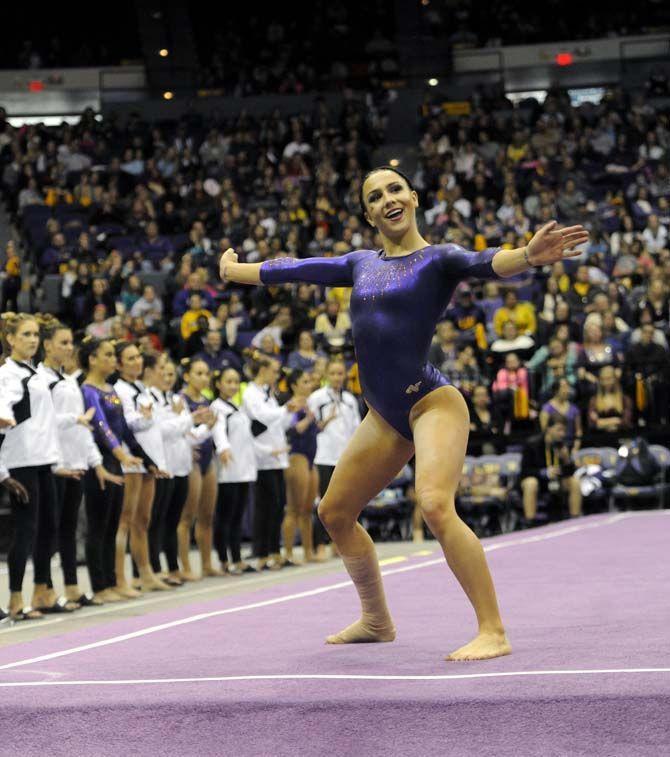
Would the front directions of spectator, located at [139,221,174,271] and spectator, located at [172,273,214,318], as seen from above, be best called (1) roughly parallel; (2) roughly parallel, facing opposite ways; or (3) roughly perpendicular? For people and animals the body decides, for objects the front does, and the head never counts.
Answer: roughly parallel

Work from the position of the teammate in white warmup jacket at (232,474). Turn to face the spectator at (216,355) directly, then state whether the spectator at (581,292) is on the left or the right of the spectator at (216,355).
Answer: right

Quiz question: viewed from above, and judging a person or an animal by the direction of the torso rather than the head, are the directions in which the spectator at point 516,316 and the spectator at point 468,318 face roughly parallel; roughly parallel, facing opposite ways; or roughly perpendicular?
roughly parallel

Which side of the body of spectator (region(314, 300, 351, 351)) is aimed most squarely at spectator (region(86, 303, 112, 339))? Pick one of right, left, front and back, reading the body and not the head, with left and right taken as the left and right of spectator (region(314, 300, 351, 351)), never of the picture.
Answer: right

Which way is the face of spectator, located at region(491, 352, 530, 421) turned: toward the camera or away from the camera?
toward the camera

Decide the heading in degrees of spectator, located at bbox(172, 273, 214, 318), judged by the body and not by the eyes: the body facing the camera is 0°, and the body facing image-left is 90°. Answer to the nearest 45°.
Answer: approximately 0°

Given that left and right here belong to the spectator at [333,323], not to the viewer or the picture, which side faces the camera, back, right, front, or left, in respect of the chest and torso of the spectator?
front

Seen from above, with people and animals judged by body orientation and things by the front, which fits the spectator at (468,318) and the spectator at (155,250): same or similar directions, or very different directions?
same or similar directions

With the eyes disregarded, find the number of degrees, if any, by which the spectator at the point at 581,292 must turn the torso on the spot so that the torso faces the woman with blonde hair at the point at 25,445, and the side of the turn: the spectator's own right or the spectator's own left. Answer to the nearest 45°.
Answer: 0° — they already face them

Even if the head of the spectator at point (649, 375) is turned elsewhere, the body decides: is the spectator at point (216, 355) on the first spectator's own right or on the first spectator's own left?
on the first spectator's own right

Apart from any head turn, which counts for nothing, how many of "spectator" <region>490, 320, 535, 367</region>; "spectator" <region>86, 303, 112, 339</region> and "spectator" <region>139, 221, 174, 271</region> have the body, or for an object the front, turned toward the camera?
3

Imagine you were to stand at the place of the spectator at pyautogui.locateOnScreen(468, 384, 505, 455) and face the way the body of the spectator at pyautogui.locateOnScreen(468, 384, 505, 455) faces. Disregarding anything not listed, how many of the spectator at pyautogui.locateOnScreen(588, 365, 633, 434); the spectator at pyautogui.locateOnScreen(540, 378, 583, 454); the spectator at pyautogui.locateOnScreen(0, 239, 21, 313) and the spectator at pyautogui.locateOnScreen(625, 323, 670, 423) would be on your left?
3

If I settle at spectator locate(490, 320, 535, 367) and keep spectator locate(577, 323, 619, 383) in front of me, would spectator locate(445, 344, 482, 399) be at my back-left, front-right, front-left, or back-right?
back-right

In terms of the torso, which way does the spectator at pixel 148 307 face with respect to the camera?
toward the camera
